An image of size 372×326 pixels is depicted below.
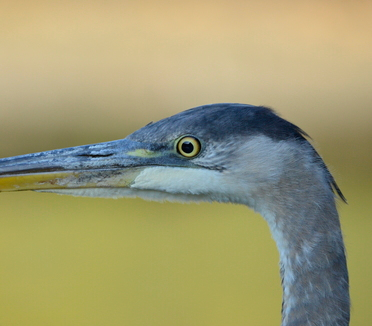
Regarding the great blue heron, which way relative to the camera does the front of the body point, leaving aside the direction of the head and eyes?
to the viewer's left
